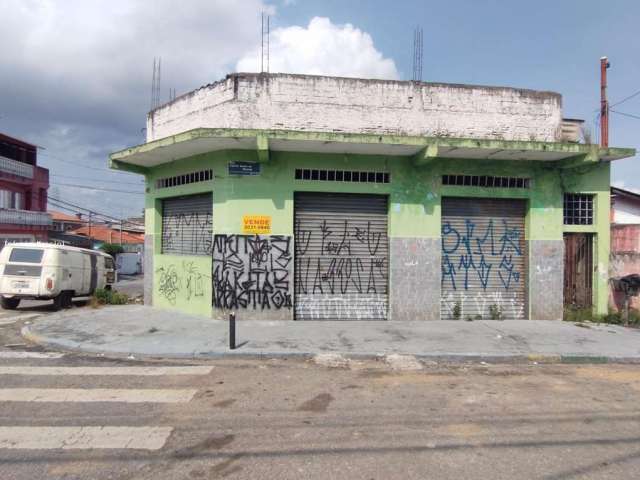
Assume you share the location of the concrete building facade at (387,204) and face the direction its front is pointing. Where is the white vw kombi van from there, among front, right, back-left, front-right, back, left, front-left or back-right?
right

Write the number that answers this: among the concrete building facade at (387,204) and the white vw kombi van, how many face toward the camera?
1

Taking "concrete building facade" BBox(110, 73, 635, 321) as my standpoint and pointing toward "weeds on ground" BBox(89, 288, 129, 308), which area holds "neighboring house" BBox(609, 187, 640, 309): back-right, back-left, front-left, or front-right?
back-right

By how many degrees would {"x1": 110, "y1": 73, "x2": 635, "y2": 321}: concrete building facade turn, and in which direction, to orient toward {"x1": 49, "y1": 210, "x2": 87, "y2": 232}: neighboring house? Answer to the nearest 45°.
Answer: approximately 135° to its right

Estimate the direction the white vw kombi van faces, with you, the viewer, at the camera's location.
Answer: facing away from the viewer and to the right of the viewer

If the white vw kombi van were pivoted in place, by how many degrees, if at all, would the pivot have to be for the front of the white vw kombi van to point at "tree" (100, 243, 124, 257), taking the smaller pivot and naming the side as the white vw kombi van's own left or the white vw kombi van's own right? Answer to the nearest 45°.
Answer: approximately 45° to the white vw kombi van's own left

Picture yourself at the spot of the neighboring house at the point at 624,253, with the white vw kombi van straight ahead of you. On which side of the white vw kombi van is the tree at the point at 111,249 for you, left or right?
right

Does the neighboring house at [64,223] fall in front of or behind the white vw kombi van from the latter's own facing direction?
in front

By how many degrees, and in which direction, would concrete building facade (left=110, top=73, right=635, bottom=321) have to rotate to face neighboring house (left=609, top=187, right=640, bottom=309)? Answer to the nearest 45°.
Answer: approximately 90° to its left

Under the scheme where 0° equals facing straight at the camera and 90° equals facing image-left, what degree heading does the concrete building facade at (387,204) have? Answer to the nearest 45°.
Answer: approximately 0°
